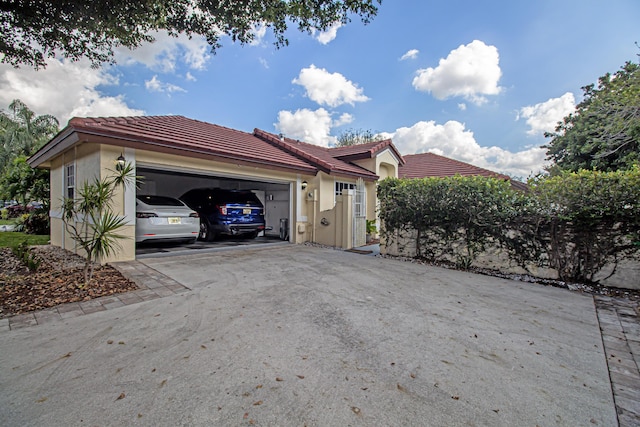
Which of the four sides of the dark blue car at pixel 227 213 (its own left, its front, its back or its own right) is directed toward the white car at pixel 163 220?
left

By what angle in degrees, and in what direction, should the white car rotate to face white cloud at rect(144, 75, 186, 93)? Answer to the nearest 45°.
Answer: approximately 45° to its right

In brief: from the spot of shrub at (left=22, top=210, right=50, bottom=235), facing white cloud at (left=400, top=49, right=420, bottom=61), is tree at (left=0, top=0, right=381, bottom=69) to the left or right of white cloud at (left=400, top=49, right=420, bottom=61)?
right

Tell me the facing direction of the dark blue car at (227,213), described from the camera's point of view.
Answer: facing away from the viewer and to the left of the viewer

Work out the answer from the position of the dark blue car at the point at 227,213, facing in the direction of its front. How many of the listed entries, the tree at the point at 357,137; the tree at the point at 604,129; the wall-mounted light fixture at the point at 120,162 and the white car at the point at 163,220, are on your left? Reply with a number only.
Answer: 2

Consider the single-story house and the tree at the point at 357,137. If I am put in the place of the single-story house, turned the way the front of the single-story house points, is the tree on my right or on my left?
on my left

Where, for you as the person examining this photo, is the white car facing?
facing away from the viewer and to the left of the viewer
